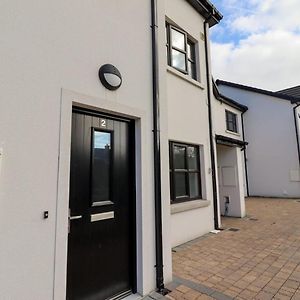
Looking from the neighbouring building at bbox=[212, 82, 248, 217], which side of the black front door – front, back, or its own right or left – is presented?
left

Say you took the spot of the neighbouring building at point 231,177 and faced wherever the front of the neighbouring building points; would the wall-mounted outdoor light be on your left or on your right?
on your right

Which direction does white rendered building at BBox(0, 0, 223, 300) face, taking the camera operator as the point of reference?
facing the viewer and to the right of the viewer

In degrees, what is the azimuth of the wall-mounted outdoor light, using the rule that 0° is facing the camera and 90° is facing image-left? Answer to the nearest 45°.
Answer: approximately 315°

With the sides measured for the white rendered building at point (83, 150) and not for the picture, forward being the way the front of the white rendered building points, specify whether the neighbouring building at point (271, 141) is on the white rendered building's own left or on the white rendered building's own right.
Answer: on the white rendered building's own left

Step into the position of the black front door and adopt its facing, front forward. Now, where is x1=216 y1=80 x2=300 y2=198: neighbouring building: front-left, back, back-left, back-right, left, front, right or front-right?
left

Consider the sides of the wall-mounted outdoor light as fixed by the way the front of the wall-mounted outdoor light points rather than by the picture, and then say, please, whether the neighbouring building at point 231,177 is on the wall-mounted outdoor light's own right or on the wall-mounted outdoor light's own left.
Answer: on the wall-mounted outdoor light's own left

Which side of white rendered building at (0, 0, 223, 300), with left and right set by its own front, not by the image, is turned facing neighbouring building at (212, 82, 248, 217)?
left

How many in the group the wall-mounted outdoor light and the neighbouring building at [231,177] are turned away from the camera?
0

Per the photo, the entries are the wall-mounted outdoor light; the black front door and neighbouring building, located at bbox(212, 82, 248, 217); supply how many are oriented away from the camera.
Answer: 0
